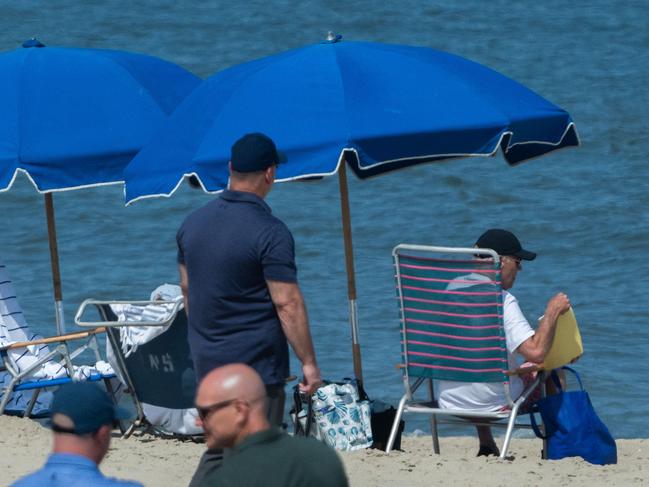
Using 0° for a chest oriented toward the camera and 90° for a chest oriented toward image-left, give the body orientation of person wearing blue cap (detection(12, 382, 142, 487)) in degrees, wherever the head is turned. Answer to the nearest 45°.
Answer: approximately 225°

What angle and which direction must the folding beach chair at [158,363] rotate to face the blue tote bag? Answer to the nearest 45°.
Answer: approximately 90° to its right

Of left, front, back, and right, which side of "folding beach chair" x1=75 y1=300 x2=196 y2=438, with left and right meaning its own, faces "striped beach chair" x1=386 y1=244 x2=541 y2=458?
right

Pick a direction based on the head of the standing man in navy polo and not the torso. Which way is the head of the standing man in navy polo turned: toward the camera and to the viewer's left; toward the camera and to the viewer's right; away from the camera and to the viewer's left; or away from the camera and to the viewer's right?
away from the camera and to the viewer's right
